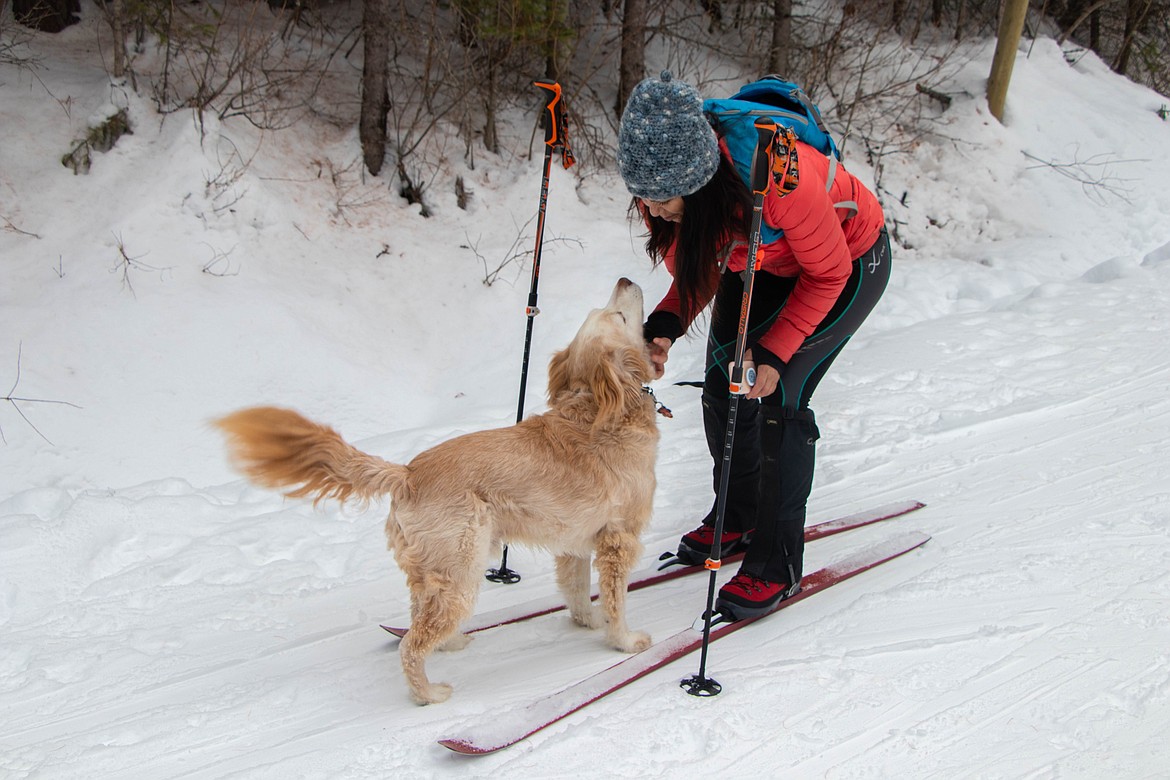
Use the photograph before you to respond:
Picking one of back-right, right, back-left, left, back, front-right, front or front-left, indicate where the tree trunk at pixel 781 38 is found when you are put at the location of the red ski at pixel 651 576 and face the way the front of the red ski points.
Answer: back-right

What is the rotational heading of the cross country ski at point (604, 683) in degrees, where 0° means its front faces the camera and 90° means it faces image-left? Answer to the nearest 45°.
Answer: approximately 45°

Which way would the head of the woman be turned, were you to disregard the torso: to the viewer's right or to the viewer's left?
to the viewer's left

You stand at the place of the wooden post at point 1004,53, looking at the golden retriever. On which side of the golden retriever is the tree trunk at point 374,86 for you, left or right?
right

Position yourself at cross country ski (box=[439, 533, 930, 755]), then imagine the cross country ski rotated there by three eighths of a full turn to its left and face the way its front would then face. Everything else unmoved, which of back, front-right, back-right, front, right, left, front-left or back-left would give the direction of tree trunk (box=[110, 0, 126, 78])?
back-left

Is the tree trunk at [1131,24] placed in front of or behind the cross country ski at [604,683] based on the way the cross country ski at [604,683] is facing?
behind

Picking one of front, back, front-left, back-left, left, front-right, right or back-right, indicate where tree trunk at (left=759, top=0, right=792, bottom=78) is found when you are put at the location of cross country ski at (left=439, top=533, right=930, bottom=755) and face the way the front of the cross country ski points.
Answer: back-right

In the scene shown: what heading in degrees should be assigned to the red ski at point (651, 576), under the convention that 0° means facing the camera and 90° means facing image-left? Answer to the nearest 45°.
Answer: approximately 45°

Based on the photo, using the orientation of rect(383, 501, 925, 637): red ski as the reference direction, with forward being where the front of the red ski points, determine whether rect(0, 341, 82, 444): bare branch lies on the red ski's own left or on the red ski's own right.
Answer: on the red ski's own right
